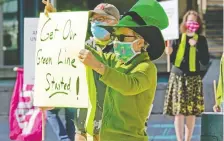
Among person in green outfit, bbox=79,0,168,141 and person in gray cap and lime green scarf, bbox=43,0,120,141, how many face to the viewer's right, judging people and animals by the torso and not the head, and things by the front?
0

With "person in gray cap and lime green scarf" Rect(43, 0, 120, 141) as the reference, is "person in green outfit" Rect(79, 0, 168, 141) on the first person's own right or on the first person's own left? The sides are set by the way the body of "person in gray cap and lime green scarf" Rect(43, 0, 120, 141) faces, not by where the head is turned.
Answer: on the first person's own left

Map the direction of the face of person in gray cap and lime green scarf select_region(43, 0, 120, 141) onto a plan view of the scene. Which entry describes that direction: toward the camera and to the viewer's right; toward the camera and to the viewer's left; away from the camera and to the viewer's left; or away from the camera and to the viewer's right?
toward the camera and to the viewer's left

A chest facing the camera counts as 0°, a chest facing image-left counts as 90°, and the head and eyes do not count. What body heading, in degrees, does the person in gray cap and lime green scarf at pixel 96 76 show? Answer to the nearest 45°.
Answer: approximately 45°

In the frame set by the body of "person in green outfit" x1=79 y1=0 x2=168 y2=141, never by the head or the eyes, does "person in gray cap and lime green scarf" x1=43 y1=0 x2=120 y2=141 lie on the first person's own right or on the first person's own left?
on the first person's own right
